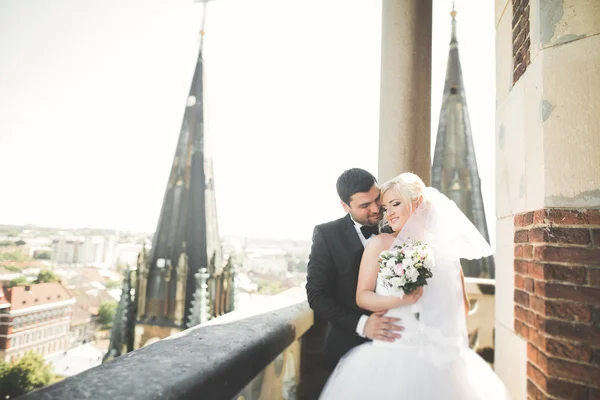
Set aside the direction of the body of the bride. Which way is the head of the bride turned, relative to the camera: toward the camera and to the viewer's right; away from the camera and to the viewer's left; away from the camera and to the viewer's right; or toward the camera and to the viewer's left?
toward the camera and to the viewer's left

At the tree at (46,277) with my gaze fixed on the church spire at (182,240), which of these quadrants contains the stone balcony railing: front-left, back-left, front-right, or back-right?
front-right

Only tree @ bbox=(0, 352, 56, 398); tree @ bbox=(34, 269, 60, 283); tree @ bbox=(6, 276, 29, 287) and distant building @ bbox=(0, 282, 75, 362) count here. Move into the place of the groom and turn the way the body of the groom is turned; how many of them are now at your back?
4

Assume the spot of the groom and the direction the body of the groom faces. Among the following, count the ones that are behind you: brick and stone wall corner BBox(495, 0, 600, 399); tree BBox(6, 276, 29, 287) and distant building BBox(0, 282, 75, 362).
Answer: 2

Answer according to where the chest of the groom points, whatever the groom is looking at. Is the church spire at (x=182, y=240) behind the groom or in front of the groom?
behind

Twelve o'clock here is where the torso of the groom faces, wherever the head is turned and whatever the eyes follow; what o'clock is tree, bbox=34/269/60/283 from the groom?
The tree is roughly at 6 o'clock from the groom.

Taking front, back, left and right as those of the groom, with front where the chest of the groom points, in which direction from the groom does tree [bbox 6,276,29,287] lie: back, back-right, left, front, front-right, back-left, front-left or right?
back

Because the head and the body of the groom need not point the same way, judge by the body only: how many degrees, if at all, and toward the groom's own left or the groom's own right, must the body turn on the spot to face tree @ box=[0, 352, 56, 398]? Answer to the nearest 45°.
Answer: approximately 180°

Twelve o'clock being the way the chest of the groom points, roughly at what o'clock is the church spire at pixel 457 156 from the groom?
The church spire is roughly at 8 o'clock from the groom.

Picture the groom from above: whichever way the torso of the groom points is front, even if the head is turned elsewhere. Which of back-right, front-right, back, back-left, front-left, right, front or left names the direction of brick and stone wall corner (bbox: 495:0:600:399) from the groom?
front-left

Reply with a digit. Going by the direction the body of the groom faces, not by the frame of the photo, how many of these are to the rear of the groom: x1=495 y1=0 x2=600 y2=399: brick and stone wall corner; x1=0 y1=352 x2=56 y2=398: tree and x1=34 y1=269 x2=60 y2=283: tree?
2
